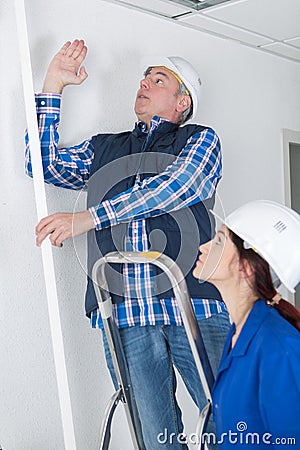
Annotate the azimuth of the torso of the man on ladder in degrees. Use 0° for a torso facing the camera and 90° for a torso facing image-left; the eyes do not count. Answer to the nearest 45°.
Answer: approximately 45°

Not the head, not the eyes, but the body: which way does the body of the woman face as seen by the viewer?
to the viewer's left

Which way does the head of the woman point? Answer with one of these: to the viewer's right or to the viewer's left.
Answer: to the viewer's left
